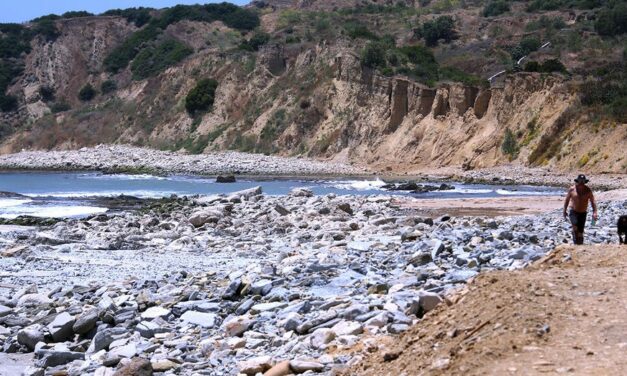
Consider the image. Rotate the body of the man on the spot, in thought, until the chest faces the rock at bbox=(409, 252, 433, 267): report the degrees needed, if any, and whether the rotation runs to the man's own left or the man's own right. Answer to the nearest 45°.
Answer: approximately 45° to the man's own right

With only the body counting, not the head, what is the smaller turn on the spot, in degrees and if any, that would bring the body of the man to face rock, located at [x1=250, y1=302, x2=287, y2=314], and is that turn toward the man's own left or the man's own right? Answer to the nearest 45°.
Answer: approximately 45° to the man's own right

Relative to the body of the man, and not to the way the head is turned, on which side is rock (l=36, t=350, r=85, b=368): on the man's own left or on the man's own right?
on the man's own right

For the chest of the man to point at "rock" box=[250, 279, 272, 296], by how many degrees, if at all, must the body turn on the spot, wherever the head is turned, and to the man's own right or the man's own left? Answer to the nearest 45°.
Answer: approximately 45° to the man's own right

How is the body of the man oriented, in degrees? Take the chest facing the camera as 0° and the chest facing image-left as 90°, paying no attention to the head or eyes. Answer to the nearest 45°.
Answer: approximately 0°

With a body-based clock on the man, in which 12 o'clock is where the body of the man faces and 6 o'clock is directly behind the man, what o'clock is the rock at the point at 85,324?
The rock is roughly at 2 o'clock from the man.

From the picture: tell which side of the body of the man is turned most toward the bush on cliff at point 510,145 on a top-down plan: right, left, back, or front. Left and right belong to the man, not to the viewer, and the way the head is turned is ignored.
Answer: back
